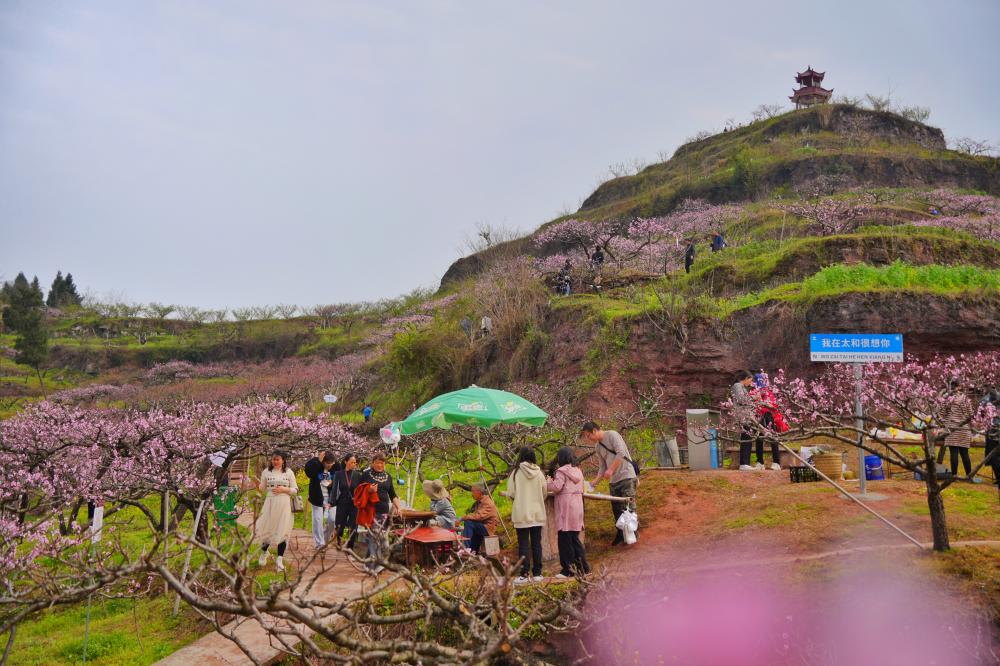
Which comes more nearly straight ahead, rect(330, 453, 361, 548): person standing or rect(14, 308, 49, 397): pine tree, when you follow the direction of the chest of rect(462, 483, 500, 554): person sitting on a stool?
the person standing

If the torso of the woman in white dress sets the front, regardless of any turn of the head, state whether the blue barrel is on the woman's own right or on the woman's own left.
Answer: on the woman's own left

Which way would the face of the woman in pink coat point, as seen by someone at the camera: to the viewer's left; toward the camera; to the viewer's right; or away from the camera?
away from the camera

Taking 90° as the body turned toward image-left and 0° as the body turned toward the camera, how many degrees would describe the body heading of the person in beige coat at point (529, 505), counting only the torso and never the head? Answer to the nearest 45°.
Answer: approximately 180°

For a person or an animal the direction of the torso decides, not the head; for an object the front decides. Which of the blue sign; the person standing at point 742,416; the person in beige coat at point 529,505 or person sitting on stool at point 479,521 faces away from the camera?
the person in beige coat

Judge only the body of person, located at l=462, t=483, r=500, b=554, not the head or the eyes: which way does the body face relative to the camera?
to the viewer's left

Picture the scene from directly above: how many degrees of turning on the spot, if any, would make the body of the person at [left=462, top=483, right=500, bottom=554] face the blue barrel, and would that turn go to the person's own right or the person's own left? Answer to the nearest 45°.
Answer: approximately 180°

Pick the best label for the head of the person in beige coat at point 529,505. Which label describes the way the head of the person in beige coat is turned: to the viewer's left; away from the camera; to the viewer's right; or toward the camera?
away from the camera

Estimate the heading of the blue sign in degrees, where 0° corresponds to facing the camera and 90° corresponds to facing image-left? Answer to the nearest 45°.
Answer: approximately 0°

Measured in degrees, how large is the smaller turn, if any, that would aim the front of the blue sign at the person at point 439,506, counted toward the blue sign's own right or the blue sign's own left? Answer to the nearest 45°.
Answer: approximately 90° to the blue sign's own right

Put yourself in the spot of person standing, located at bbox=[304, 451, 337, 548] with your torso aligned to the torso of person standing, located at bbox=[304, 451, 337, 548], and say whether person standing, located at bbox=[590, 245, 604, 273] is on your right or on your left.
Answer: on your left

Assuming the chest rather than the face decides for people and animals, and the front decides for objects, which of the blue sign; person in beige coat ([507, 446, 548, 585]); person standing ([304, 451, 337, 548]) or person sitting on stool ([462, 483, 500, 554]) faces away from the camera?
the person in beige coat

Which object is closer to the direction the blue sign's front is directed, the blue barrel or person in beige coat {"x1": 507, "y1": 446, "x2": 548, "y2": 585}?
the person in beige coat

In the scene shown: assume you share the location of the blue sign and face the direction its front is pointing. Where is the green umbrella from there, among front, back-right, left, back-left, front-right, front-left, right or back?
right
